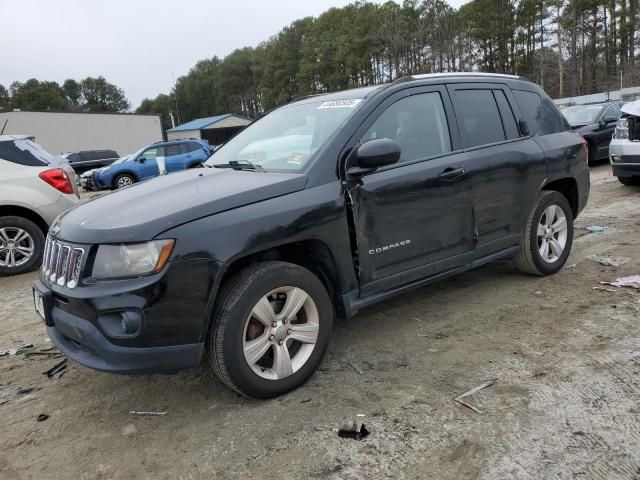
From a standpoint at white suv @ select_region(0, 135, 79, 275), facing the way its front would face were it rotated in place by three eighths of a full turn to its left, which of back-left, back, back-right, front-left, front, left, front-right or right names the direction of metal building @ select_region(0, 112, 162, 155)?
back-left

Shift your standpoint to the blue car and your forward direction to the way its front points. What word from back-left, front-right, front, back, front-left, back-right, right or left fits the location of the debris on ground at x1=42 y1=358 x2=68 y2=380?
front-left

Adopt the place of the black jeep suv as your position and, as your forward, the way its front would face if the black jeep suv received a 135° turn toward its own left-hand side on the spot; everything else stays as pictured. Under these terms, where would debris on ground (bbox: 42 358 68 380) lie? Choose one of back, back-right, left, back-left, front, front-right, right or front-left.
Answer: back

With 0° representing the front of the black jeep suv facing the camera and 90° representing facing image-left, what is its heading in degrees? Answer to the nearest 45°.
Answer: approximately 45°

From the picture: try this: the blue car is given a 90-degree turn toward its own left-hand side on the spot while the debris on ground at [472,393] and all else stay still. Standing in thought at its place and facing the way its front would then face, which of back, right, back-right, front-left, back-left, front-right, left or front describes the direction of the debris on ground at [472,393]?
front-right

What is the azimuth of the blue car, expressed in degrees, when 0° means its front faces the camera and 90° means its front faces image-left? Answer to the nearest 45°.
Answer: approximately 45°

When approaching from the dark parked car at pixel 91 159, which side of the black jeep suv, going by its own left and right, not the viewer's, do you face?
right

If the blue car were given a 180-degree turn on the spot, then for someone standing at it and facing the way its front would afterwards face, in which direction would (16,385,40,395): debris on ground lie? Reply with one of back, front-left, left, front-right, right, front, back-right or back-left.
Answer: back-right

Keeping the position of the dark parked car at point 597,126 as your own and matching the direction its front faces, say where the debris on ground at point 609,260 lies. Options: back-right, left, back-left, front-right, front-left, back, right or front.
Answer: front-left

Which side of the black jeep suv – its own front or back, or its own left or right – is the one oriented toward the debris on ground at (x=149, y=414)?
front

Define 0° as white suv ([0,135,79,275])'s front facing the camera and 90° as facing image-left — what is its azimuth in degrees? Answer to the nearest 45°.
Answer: approximately 90°

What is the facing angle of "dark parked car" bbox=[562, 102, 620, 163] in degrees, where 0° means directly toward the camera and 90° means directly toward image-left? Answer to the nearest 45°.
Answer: approximately 45°

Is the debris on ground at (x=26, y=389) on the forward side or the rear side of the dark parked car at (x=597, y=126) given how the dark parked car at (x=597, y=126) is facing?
on the forward side
